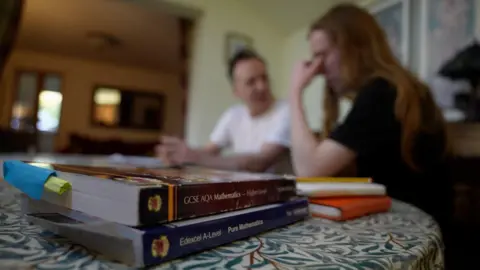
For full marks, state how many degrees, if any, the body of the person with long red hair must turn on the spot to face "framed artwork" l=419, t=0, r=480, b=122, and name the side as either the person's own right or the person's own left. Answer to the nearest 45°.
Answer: approximately 90° to the person's own right

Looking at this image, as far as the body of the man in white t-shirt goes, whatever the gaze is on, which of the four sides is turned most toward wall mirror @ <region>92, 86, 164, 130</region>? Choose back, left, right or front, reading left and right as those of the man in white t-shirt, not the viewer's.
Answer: back

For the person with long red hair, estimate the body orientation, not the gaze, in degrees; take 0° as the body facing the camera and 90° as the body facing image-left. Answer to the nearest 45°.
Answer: approximately 90°

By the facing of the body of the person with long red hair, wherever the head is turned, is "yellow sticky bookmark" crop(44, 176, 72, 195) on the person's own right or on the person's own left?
on the person's own left

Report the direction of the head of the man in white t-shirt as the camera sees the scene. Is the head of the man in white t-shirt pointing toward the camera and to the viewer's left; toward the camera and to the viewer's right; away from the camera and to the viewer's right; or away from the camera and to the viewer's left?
toward the camera and to the viewer's right

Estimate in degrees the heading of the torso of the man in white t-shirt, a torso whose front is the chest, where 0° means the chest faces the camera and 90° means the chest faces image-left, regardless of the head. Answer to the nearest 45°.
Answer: approximately 0°

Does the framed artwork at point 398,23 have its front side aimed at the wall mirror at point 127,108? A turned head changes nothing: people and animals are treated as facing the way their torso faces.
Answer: no

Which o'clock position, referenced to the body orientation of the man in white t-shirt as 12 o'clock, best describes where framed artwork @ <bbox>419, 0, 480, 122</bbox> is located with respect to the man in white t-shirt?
The framed artwork is roughly at 9 o'clock from the man in white t-shirt.

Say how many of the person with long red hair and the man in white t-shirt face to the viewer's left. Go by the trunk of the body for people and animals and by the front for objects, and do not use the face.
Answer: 1

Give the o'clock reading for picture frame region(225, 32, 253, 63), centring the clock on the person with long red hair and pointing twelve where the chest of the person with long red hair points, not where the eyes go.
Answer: The picture frame is roughly at 2 o'clock from the person with long red hair.

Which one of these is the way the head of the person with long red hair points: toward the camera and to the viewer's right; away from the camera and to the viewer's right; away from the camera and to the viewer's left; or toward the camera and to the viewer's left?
toward the camera and to the viewer's left

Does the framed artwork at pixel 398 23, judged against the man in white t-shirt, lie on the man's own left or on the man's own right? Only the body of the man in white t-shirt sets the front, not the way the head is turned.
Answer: on the man's own left

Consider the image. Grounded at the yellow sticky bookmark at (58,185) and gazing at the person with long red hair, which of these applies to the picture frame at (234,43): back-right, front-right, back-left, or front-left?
front-left

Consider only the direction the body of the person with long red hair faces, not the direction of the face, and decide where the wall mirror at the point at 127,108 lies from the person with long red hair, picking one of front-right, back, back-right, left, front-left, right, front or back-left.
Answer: front-right

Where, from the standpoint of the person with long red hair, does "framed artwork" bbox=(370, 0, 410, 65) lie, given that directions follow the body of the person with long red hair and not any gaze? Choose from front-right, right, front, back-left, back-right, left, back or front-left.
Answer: right
